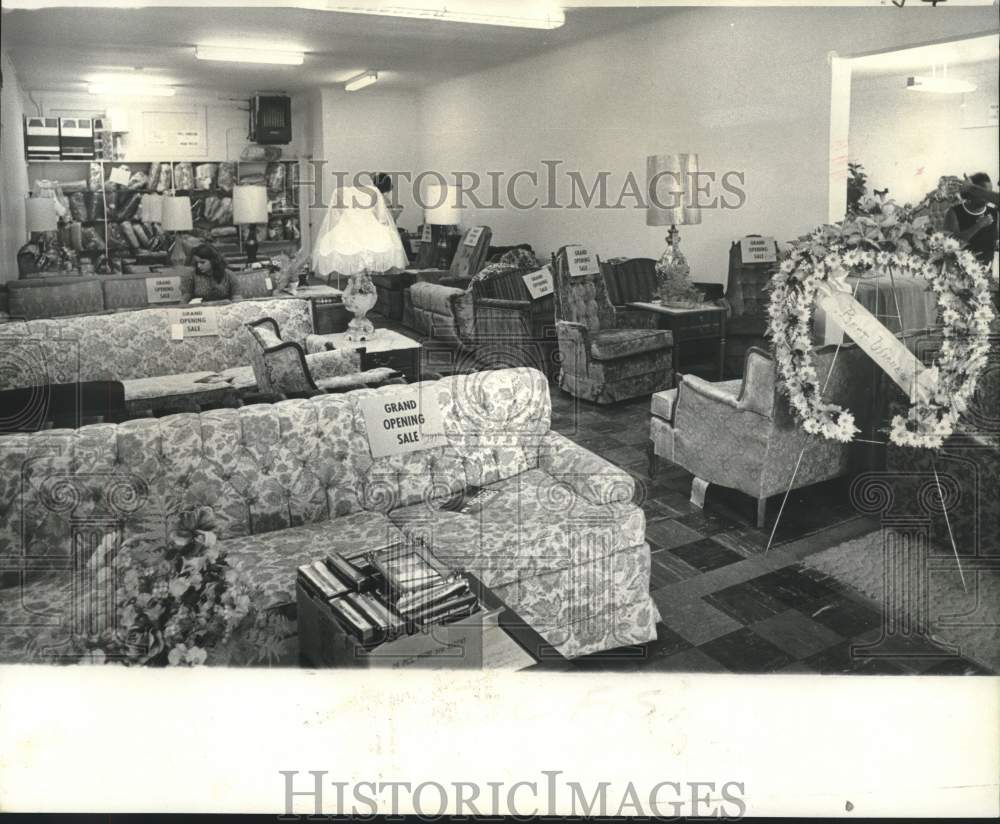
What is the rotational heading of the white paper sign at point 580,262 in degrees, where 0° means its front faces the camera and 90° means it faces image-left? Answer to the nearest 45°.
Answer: approximately 0°

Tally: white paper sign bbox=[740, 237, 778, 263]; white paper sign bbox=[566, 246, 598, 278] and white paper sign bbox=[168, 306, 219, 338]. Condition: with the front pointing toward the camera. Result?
3

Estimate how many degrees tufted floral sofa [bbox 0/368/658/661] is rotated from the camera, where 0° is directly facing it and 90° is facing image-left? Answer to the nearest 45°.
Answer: approximately 315°

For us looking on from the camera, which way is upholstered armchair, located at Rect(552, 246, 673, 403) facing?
facing the viewer and to the right of the viewer

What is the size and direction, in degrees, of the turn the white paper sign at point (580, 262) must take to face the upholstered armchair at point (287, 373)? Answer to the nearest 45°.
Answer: approximately 45° to its right

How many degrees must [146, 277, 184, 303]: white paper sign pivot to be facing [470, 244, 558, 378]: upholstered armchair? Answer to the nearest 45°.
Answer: approximately 90° to its left
